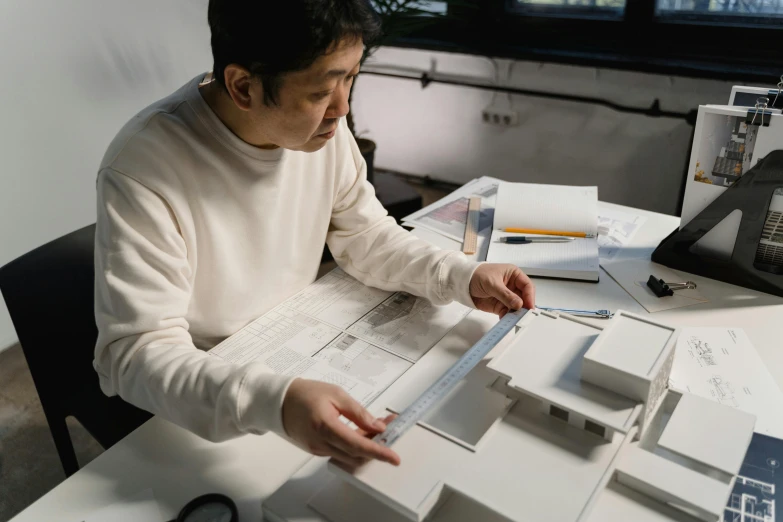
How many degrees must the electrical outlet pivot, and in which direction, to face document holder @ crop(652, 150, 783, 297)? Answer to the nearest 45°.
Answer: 0° — it already faces it

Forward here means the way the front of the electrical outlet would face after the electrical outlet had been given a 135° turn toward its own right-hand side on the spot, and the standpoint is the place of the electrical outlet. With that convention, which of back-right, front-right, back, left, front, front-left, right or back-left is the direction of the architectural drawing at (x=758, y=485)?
back-left

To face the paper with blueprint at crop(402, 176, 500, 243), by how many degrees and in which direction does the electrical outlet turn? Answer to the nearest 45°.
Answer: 0° — it already faces it

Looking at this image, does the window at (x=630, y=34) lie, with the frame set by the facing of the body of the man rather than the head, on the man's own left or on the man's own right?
on the man's own left

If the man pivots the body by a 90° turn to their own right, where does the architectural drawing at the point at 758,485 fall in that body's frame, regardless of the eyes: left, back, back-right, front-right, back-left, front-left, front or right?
left

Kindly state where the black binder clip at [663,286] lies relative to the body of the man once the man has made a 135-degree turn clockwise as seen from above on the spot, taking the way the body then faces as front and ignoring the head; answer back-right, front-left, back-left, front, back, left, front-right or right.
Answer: back

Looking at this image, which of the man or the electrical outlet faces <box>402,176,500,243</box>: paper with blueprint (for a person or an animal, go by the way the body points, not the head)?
the electrical outlet

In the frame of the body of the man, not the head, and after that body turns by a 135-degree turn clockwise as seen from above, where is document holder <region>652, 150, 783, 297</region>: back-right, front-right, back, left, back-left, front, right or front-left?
back

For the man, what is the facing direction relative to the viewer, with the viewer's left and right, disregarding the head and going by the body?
facing the viewer and to the right of the viewer

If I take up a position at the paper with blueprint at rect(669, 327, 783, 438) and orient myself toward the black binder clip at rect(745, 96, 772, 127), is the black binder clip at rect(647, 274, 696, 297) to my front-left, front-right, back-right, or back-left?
front-left

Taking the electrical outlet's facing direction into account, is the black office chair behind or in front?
in front

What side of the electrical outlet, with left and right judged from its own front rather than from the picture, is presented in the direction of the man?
front

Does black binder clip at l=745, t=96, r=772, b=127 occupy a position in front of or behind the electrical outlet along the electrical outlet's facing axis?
in front

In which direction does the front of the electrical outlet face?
toward the camera

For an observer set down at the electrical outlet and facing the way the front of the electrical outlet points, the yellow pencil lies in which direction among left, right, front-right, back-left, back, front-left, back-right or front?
front

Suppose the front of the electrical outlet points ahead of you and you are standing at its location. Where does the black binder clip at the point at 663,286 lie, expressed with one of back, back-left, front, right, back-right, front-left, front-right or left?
front

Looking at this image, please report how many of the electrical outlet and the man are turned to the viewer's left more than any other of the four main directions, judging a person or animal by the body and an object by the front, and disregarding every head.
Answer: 0
